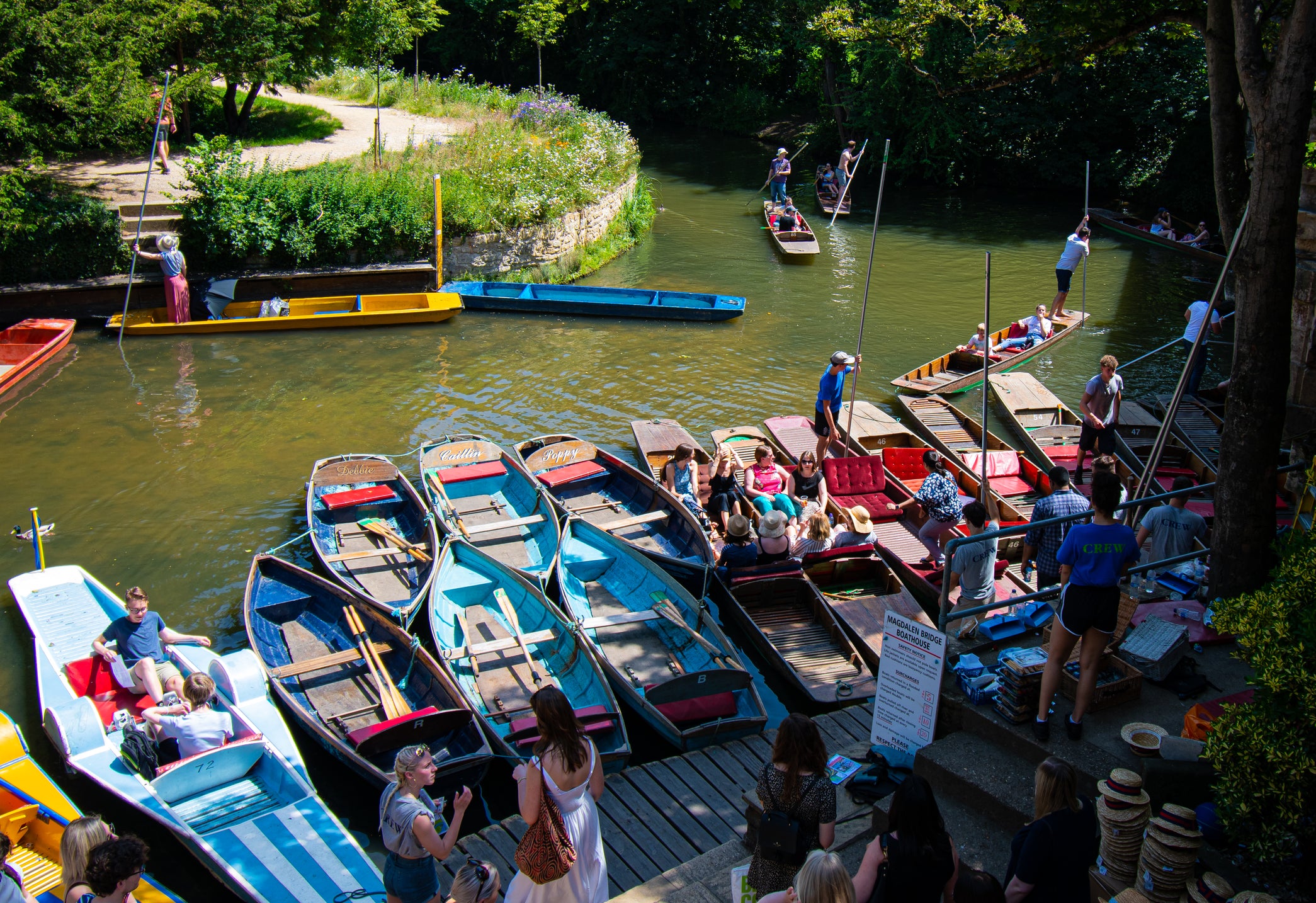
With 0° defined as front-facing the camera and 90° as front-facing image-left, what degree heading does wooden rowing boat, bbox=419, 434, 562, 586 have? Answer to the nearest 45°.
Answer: approximately 315°

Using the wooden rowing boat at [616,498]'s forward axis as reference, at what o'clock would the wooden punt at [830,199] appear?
The wooden punt is roughly at 8 o'clock from the wooden rowing boat.

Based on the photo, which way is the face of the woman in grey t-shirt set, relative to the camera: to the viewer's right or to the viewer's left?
to the viewer's right

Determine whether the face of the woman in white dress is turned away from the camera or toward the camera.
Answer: away from the camera

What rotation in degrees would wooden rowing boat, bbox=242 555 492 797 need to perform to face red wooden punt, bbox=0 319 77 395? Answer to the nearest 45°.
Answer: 0° — it already faces it

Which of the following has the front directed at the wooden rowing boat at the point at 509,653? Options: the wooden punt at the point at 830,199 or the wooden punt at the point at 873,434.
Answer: the wooden punt at the point at 830,199

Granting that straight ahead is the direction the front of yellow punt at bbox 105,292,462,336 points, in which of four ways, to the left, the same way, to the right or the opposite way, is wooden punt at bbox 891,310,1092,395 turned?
the opposite way

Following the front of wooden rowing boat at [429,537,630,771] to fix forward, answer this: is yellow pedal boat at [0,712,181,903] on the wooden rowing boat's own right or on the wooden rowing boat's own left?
on the wooden rowing boat's own left

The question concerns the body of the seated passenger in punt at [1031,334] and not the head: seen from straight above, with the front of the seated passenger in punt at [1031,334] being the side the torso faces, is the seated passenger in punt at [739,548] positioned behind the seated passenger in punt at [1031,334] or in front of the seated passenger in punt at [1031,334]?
in front

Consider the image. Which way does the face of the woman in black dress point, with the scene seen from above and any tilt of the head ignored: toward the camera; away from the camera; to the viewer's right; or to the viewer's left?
away from the camera

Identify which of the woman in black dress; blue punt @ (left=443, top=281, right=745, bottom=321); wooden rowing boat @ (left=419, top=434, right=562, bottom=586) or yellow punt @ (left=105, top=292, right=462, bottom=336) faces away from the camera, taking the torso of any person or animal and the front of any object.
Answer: the woman in black dress

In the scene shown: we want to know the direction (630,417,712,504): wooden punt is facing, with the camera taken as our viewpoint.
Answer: facing away from the viewer and to the left of the viewer
